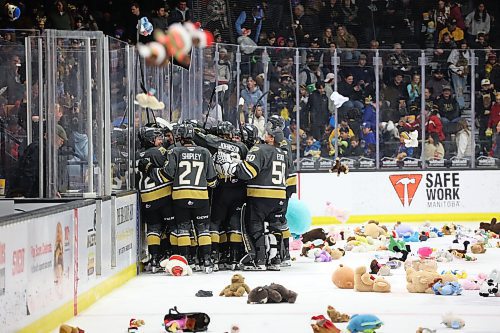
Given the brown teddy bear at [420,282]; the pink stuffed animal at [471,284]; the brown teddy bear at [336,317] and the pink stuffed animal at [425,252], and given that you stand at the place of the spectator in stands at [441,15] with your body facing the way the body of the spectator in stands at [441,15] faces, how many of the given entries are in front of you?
4

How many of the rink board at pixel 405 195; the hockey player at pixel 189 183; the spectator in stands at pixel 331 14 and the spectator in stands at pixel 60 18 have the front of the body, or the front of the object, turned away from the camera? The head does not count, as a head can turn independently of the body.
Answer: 1

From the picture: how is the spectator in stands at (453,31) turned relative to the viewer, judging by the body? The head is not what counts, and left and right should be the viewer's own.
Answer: facing the viewer

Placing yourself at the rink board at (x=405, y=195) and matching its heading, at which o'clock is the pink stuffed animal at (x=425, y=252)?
The pink stuffed animal is roughly at 12 o'clock from the rink board.

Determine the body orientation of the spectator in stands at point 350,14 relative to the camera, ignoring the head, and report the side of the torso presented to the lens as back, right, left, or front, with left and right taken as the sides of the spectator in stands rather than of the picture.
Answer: front

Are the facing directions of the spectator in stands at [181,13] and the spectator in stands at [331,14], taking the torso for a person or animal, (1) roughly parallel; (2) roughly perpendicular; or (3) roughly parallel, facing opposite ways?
roughly parallel

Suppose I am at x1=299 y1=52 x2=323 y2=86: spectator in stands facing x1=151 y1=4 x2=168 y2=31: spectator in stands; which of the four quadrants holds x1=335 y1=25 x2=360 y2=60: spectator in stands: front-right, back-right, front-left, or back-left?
back-right

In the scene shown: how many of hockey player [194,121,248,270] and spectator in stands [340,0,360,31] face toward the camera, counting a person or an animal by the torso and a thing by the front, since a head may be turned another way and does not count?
1

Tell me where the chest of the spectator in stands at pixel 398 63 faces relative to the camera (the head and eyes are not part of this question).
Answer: toward the camera

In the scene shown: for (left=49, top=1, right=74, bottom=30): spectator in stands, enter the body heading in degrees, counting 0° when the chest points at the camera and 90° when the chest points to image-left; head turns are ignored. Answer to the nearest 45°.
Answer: approximately 0°

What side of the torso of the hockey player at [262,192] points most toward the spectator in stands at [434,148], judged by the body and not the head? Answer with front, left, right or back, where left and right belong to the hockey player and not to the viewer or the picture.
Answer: right

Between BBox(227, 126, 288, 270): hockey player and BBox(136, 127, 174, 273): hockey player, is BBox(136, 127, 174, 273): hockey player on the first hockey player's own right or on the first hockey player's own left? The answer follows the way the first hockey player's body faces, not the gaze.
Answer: on the first hockey player's own left

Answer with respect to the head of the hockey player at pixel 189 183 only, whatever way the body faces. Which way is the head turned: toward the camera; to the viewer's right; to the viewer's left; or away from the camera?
away from the camera
